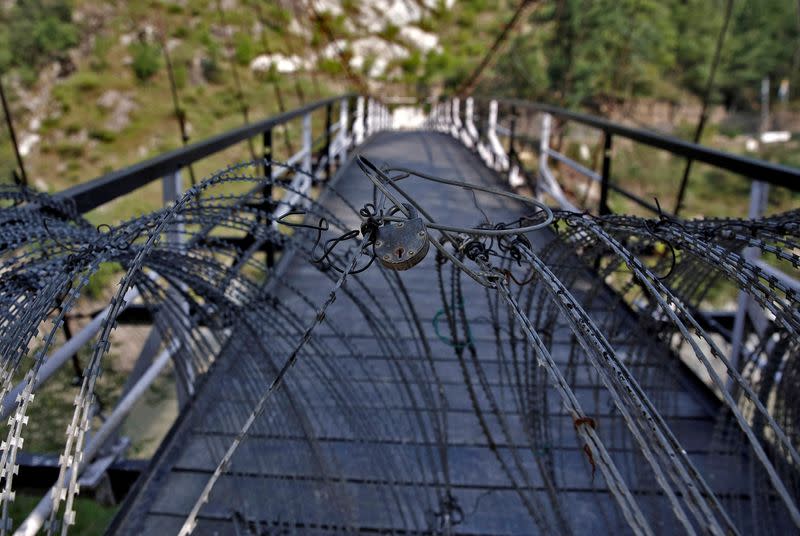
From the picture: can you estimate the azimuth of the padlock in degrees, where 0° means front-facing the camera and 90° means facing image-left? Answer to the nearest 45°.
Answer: approximately 0°

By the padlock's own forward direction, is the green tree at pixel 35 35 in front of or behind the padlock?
behind
